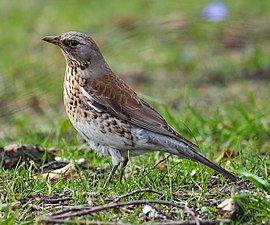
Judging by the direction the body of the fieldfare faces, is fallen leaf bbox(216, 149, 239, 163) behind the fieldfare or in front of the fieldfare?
behind

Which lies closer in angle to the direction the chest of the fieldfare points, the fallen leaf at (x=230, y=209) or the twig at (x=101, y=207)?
the twig

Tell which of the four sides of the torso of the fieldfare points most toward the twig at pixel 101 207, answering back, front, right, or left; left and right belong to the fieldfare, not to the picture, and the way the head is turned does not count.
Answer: left

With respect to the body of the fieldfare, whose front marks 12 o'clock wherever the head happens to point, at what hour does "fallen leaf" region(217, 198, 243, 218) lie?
The fallen leaf is roughly at 8 o'clock from the fieldfare.

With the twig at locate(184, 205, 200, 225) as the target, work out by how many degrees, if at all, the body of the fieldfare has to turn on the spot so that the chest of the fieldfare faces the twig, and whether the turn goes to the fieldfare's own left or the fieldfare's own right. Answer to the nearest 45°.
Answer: approximately 90° to the fieldfare's own left

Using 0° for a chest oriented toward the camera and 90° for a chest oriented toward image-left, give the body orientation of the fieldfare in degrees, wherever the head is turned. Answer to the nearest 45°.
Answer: approximately 90°
